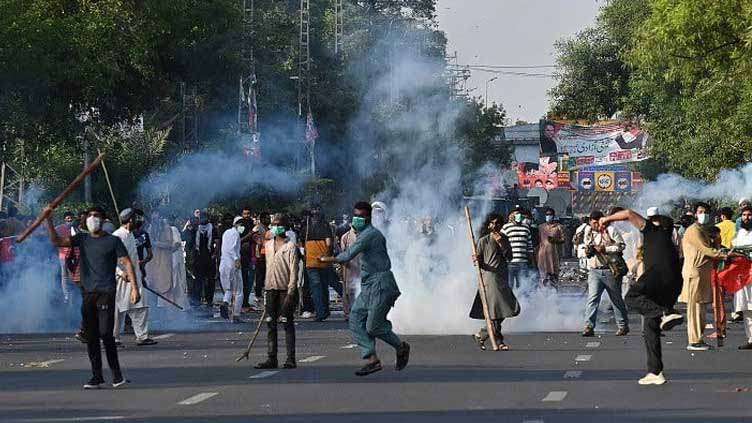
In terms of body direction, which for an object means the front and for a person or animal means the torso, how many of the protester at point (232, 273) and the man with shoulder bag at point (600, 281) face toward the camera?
1

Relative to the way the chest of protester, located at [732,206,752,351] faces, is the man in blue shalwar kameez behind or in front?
in front

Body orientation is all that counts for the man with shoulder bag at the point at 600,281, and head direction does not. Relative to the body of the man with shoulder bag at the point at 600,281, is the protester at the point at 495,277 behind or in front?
in front

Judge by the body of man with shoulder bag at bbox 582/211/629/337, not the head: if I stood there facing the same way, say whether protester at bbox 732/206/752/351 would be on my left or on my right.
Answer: on my left

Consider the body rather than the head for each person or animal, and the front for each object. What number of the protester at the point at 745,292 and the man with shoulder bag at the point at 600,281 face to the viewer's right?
0

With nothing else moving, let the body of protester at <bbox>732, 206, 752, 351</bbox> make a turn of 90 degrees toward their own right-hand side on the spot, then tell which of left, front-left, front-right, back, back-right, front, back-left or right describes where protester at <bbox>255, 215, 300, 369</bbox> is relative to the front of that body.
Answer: left
